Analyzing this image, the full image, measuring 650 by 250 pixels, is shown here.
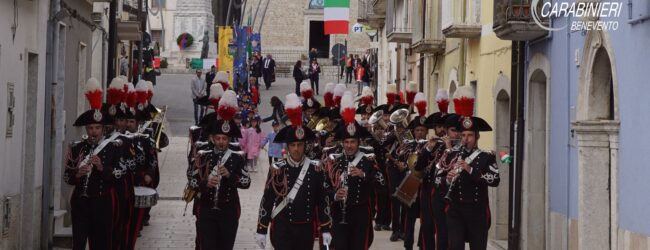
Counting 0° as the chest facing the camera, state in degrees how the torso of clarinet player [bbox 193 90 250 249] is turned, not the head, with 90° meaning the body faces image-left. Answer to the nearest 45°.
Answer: approximately 0°

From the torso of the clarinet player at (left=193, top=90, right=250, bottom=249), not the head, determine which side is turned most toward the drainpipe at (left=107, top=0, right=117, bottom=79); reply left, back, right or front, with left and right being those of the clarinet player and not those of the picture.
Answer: back

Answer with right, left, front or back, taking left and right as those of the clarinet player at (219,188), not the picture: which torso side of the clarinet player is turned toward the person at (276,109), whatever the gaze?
back

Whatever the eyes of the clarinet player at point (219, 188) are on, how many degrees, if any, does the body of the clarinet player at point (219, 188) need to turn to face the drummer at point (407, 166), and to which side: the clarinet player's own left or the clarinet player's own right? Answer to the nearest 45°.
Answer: approximately 135° to the clarinet player's own left

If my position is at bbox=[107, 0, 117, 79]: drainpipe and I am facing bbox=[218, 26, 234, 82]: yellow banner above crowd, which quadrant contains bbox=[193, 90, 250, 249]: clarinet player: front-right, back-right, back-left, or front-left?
back-right

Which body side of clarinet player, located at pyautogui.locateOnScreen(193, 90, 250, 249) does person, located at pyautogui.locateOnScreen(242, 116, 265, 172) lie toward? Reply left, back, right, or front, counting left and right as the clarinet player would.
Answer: back

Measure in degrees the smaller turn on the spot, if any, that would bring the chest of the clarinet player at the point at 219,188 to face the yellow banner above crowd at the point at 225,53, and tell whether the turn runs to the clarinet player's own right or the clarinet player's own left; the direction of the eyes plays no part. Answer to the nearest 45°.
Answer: approximately 180°

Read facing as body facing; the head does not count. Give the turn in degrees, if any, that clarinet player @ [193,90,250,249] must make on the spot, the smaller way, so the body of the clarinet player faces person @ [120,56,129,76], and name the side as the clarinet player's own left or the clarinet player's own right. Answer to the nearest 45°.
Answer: approximately 180°

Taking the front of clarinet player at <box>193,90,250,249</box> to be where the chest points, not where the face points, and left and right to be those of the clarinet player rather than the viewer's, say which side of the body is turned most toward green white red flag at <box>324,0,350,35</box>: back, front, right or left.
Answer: back
